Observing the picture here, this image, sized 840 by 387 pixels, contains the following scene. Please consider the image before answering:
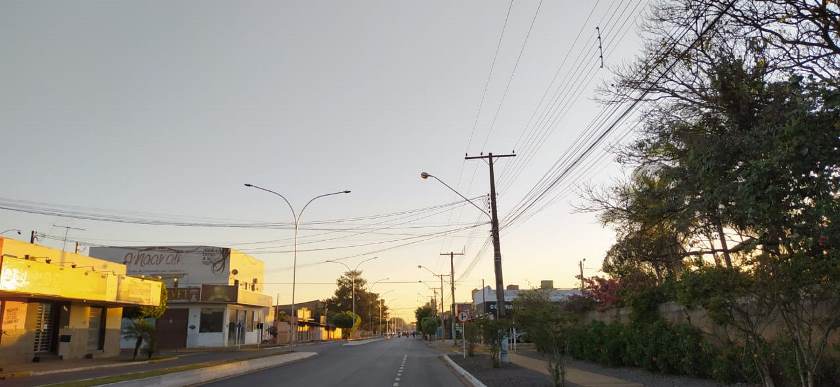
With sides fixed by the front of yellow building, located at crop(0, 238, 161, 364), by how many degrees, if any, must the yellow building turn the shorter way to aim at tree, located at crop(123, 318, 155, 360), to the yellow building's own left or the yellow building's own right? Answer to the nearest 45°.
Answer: approximately 45° to the yellow building's own left

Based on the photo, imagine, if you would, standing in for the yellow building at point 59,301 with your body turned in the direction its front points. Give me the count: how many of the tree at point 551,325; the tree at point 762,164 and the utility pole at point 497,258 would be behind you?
0

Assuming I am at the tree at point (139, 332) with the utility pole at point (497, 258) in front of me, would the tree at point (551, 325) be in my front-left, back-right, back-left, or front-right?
front-right

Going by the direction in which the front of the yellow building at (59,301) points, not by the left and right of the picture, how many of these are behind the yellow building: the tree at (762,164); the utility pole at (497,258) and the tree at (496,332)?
0

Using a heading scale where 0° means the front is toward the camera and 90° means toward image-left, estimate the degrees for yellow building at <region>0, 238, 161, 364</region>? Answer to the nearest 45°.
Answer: approximately 315°

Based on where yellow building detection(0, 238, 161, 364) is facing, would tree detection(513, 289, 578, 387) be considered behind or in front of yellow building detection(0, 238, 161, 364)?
in front

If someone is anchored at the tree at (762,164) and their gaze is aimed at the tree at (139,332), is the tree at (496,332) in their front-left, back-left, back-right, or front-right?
front-right

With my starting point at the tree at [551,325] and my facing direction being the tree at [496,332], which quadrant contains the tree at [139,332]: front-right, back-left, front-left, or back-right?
front-left

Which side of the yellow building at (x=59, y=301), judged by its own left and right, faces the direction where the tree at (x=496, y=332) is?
front

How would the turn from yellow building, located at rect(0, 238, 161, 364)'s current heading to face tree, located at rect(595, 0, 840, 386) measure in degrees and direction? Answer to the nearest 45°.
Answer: approximately 45° to its right

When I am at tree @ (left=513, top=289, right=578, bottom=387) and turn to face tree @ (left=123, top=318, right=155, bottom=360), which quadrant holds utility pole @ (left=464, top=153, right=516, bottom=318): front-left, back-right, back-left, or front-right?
front-right

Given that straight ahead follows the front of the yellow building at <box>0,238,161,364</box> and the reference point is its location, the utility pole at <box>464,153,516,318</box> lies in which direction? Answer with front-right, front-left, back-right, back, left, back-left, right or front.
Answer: front
